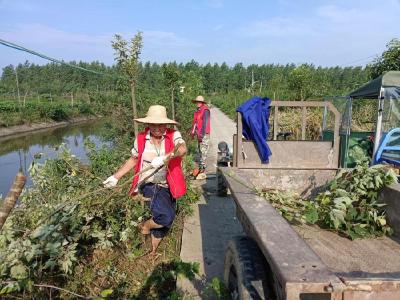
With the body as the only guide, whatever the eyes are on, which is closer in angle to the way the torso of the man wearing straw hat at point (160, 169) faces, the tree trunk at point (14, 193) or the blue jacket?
the tree trunk

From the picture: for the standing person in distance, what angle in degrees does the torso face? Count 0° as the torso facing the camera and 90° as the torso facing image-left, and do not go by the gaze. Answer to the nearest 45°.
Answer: approximately 45°

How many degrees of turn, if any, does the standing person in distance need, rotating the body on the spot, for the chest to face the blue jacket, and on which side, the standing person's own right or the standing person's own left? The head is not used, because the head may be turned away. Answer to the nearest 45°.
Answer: approximately 45° to the standing person's own left

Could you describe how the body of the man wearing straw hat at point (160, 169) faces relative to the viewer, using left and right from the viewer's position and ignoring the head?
facing the viewer
